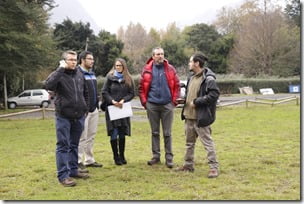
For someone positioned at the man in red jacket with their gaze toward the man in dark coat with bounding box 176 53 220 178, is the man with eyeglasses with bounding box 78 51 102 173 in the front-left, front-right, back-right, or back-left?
back-right

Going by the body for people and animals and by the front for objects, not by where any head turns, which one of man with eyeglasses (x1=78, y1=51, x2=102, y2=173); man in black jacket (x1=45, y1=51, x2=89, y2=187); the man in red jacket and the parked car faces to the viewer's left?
the parked car

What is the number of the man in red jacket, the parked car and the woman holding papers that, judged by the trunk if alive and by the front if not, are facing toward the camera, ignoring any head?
2

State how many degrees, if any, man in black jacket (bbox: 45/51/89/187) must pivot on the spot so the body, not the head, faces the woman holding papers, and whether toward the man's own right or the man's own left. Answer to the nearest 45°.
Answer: approximately 90° to the man's own left

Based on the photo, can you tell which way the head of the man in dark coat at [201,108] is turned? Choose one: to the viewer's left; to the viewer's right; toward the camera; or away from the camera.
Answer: to the viewer's left

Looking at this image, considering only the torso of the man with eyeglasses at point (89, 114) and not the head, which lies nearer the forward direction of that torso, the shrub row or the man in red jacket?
the man in red jacket

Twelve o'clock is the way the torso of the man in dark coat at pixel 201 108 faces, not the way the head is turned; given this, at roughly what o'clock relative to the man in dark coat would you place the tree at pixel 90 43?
The tree is roughly at 4 o'clock from the man in dark coat.

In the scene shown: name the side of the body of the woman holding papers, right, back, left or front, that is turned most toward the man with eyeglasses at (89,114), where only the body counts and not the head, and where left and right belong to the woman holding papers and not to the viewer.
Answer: right

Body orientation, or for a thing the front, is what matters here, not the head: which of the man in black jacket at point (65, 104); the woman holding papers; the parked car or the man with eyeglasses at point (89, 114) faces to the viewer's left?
the parked car

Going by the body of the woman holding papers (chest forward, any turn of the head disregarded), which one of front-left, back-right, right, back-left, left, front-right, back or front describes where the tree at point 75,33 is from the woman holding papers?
back

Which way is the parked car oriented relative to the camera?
to the viewer's left

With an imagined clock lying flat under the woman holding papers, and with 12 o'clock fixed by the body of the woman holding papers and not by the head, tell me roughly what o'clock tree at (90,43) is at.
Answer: The tree is roughly at 6 o'clock from the woman holding papers.
